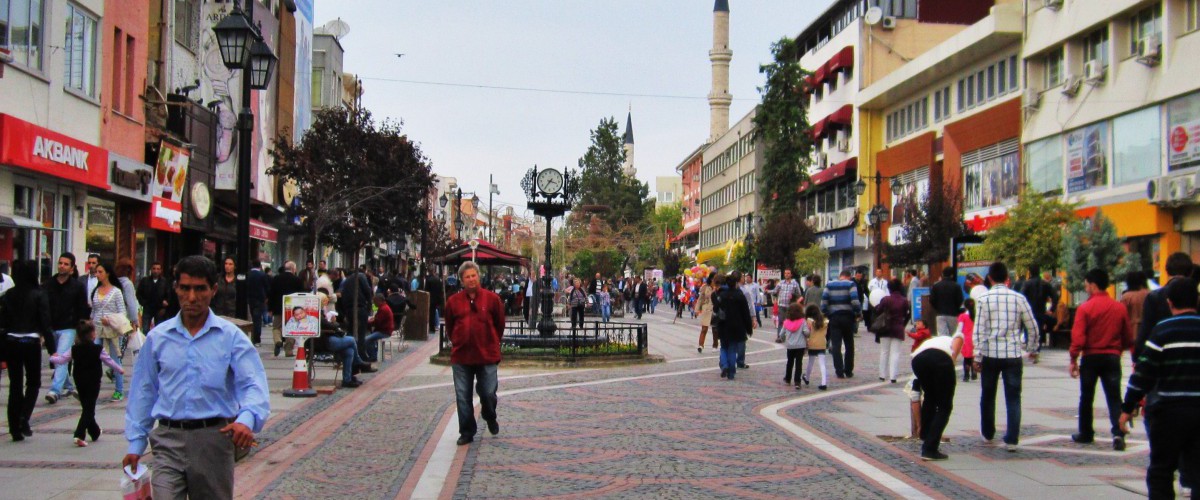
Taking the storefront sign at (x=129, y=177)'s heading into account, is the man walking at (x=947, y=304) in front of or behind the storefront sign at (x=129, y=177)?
in front

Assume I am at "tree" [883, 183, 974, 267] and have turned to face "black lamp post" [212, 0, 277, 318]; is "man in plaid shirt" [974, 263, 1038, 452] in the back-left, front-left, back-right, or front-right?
front-left

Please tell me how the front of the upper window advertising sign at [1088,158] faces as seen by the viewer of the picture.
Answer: facing the viewer and to the left of the viewer

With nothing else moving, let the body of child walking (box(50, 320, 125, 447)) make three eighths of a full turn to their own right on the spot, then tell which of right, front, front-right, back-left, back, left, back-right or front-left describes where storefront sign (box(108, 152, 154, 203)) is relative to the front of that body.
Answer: back-left

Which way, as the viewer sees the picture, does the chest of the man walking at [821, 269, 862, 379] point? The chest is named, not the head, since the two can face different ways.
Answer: away from the camera

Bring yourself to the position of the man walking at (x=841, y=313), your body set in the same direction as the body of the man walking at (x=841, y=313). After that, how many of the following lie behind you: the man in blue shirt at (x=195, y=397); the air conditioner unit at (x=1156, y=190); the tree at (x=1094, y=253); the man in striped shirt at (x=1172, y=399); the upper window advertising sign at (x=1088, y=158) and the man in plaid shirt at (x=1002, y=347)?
3

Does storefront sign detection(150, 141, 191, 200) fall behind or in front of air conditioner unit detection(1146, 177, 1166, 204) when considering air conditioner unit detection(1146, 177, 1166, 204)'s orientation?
in front

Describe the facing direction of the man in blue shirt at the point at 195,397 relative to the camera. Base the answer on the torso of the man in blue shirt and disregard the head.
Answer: toward the camera

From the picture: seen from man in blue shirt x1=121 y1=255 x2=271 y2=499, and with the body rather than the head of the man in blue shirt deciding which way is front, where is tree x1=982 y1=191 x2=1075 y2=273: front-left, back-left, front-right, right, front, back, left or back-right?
back-left

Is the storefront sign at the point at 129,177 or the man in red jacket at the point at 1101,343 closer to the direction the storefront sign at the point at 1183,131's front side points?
the storefront sign

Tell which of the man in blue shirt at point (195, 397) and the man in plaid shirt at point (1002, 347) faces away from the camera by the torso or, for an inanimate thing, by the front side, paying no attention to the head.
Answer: the man in plaid shirt

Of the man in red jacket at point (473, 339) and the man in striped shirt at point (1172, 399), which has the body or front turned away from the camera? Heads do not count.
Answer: the man in striped shirt

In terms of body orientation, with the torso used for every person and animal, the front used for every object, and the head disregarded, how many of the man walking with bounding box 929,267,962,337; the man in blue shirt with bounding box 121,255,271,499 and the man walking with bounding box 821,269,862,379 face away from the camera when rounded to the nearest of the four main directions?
2

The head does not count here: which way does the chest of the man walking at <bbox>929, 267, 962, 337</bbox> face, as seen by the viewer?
away from the camera

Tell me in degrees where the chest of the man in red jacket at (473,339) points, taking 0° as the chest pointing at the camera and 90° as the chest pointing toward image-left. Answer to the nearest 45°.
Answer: approximately 0°
